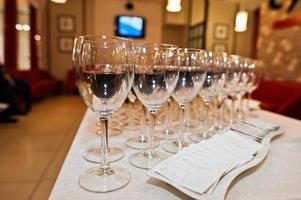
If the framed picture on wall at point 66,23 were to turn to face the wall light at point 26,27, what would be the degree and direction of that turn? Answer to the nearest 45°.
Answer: approximately 90° to its right

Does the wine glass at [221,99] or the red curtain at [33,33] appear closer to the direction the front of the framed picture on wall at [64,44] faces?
the wine glass

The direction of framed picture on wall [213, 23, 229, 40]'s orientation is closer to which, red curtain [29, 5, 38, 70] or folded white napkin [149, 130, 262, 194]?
the folded white napkin

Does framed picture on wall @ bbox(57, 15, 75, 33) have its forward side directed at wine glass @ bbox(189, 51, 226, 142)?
yes

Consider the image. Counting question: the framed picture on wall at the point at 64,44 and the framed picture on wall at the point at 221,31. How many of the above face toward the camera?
2

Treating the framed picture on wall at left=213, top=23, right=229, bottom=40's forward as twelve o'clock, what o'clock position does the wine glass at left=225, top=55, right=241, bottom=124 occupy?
The wine glass is roughly at 12 o'clock from the framed picture on wall.

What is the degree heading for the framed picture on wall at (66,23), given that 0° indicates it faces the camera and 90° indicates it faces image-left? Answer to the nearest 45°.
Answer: approximately 0°

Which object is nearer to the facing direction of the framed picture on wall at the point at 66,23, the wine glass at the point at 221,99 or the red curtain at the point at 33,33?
the wine glass

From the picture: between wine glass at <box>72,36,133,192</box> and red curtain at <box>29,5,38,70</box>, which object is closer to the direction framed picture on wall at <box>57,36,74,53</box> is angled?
the wine glass

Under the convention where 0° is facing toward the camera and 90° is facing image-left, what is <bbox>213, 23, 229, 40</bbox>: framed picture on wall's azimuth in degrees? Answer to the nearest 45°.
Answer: approximately 0°
